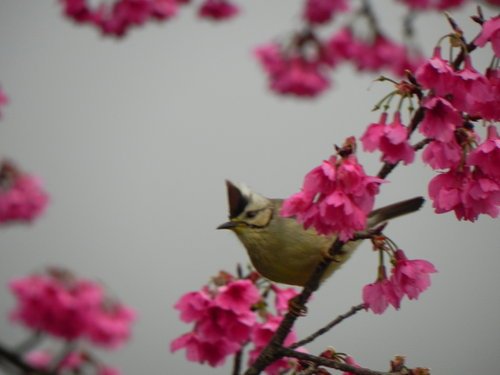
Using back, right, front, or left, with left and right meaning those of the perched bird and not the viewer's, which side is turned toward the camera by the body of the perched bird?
left

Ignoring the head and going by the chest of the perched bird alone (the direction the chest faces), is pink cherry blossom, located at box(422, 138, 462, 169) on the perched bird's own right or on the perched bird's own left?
on the perched bird's own left

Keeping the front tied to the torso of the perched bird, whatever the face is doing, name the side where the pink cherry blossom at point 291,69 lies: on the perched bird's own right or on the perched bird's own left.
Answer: on the perched bird's own right
